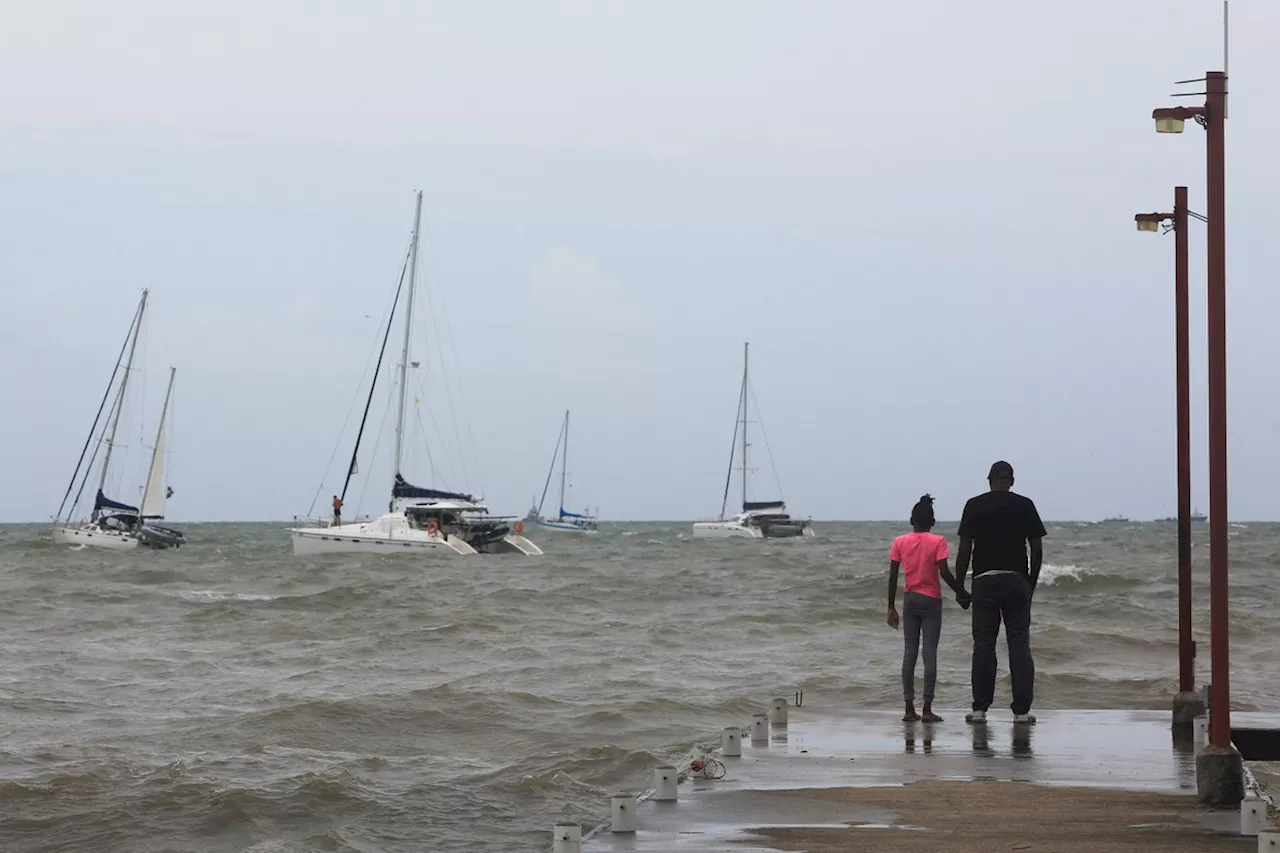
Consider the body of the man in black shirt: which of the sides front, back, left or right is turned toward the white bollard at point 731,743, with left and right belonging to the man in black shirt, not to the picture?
left

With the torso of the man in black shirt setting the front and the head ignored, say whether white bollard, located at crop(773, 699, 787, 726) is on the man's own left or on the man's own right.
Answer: on the man's own left

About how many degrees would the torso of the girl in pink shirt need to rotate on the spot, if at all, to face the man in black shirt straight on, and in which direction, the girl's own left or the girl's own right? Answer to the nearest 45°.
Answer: approximately 135° to the girl's own right

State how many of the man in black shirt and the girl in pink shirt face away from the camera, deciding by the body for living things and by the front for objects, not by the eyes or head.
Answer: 2

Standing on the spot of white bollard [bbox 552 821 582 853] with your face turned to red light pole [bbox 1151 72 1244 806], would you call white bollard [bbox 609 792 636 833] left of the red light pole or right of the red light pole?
left

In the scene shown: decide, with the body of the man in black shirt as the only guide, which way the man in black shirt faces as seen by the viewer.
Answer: away from the camera

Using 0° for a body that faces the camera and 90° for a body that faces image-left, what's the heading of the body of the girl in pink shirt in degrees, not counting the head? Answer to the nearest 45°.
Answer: approximately 180°

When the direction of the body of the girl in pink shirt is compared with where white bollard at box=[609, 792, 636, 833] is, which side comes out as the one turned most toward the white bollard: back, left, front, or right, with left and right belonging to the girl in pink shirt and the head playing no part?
back

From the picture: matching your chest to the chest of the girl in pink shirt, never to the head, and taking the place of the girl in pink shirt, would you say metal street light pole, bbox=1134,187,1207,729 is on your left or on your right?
on your right
